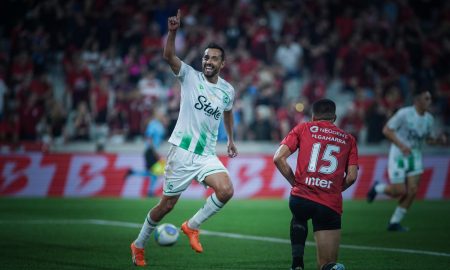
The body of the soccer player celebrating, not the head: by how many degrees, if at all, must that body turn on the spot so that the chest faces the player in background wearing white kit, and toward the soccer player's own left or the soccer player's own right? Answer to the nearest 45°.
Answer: approximately 90° to the soccer player's own left

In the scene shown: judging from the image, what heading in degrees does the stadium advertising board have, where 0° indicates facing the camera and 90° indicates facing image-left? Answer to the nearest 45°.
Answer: approximately 0°

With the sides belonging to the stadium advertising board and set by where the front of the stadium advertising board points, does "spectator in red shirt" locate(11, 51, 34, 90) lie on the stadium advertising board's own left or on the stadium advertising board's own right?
on the stadium advertising board's own right

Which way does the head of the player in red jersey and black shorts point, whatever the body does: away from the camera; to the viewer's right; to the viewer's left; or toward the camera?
away from the camera

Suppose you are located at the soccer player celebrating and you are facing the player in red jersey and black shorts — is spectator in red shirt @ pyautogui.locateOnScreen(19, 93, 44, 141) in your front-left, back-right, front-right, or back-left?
back-left

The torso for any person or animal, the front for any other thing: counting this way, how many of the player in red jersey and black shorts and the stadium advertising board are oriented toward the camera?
1

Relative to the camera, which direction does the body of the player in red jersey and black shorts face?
away from the camera

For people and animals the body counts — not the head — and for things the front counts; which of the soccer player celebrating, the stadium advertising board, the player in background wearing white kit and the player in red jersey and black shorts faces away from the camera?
the player in red jersey and black shorts

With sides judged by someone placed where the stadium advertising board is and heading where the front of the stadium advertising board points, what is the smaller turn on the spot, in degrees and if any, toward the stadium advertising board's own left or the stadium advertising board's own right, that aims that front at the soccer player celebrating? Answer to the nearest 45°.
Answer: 0° — it already faces them
